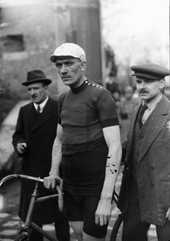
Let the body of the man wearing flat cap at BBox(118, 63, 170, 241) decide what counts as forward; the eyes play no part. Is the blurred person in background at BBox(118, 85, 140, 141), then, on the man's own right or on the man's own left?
on the man's own right

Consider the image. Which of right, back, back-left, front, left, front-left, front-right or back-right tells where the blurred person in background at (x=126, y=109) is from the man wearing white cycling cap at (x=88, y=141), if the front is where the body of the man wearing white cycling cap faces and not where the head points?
back-right
